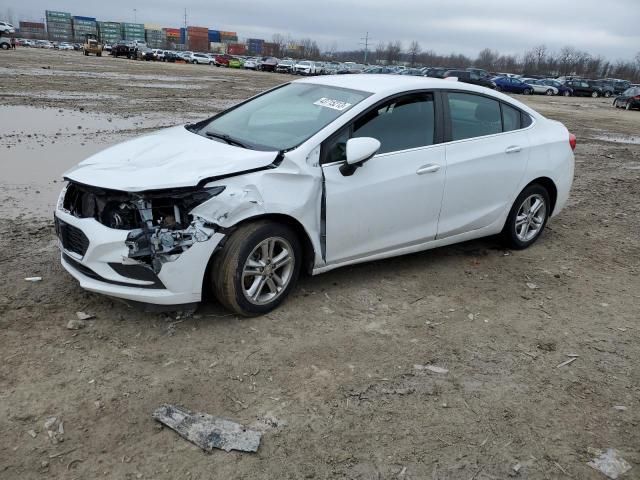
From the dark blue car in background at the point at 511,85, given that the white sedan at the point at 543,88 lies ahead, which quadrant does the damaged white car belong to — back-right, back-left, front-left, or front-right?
back-right

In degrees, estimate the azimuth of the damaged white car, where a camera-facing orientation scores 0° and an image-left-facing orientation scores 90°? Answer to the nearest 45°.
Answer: approximately 45°

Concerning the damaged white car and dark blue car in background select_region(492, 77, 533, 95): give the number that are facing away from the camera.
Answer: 0

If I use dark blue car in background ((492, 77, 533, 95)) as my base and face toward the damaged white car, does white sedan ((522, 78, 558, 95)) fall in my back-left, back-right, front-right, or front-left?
back-left

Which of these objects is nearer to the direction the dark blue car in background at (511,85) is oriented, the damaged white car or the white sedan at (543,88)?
the damaged white car

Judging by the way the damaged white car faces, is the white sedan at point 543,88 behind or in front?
behind

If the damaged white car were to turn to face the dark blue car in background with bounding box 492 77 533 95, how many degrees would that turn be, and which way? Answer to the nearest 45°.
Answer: approximately 135° to its right
